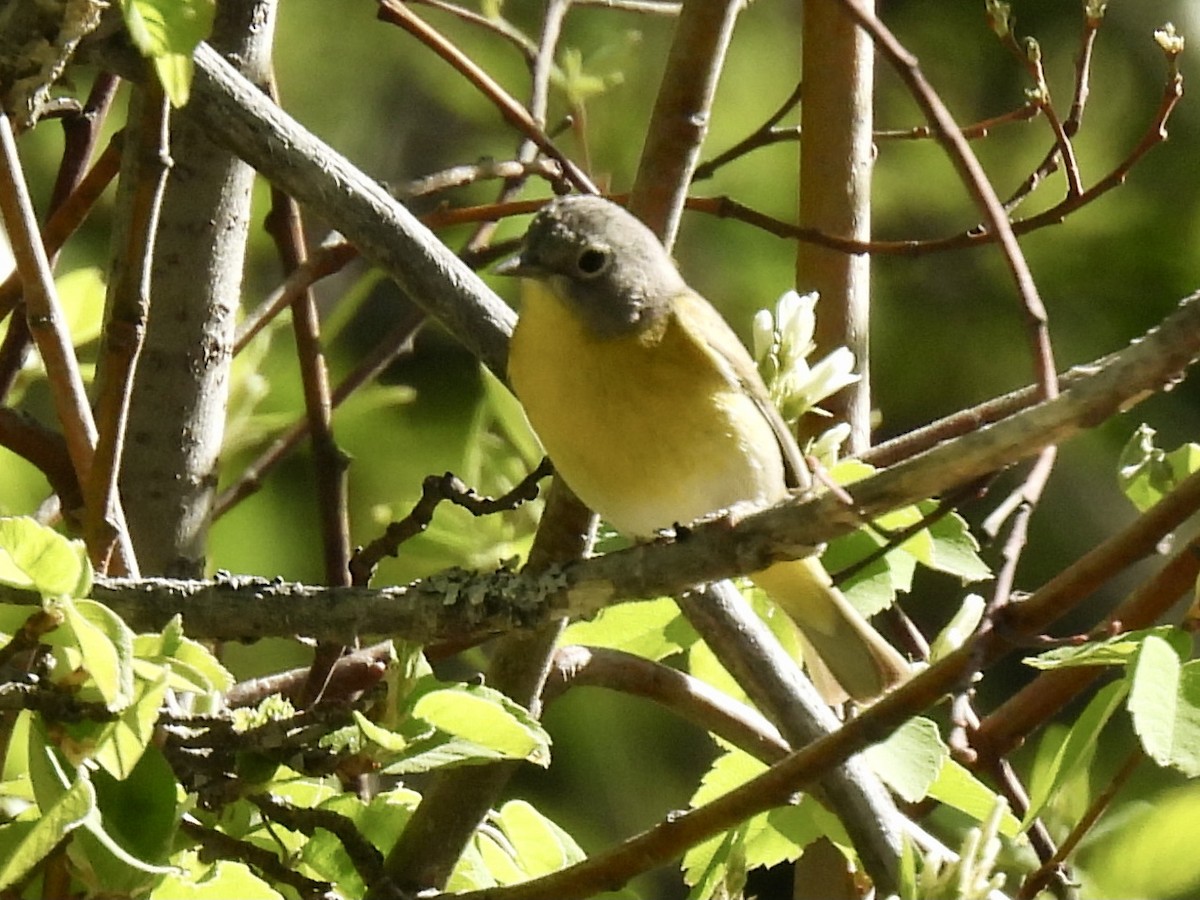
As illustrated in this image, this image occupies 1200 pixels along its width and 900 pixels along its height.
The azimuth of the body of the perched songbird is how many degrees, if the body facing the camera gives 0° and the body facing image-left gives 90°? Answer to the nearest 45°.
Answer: approximately 45°

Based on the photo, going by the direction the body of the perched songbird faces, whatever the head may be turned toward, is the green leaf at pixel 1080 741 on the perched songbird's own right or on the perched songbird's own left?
on the perched songbird's own left

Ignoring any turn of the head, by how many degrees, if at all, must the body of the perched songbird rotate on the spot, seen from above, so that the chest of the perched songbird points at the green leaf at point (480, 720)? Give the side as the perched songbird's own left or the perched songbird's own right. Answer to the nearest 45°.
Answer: approximately 45° to the perched songbird's own left

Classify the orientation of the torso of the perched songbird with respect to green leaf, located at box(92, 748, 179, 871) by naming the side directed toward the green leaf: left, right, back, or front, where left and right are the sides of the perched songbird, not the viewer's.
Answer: front

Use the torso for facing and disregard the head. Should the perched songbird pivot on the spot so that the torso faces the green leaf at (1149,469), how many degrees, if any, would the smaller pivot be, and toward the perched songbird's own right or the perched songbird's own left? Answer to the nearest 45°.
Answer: approximately 90° to the perched songbird's own left

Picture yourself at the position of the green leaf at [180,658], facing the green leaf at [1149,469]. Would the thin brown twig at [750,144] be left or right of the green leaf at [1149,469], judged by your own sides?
left

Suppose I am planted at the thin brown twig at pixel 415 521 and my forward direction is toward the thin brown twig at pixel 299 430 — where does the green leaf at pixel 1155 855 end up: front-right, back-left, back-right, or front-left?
back-right
